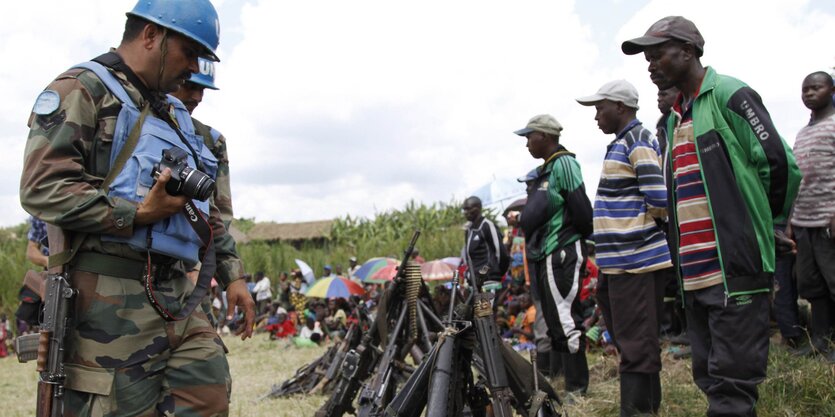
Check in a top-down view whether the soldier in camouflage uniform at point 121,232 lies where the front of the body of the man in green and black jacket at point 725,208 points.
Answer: yes

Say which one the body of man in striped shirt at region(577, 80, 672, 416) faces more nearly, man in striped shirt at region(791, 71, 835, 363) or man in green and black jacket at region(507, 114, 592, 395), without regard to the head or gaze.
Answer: the man in green and black jacket

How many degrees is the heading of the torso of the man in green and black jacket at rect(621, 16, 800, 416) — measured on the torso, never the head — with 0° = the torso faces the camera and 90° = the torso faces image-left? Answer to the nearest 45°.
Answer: approximately 45°

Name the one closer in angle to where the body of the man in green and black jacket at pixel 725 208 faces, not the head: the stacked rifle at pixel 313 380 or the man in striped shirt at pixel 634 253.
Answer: the stacked rifle

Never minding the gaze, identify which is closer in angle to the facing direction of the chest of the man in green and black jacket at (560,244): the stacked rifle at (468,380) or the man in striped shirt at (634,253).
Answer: the stacked rifle

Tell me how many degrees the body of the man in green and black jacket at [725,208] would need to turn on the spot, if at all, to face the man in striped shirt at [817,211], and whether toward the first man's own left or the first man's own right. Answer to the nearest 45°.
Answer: approximately 135° to the first man's own right

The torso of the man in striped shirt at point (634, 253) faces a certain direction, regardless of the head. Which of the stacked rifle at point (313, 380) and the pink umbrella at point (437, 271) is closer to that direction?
the stacked rifle

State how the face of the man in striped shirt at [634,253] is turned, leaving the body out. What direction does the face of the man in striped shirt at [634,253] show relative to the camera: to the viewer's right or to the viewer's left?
to the viewer's left

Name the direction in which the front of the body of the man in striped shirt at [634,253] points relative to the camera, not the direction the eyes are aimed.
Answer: to the viewer's left

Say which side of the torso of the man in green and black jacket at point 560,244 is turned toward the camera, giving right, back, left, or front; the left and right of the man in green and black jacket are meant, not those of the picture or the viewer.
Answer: left

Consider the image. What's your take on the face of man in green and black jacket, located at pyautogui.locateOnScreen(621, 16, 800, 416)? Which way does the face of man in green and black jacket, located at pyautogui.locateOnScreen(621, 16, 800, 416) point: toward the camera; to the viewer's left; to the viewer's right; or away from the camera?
to the viewer's left

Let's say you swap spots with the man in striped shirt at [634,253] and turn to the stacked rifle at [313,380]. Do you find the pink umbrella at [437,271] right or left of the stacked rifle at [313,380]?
right

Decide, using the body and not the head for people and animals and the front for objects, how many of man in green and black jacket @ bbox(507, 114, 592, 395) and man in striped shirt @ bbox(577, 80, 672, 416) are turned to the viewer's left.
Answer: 2

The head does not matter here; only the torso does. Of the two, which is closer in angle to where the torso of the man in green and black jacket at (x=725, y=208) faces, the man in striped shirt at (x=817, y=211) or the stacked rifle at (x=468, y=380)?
the stacked rifle

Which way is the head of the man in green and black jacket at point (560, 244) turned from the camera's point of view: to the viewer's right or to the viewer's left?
to the viewer's left
